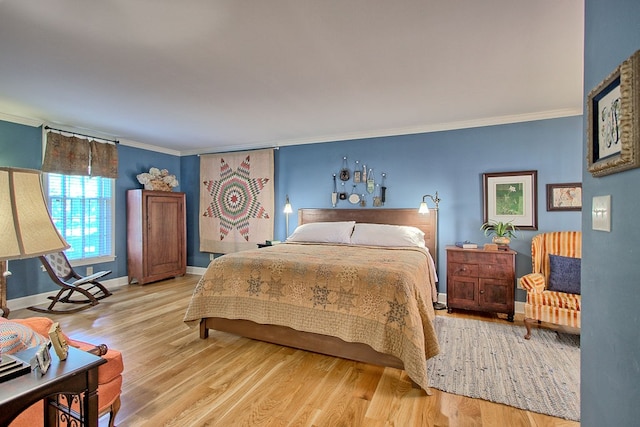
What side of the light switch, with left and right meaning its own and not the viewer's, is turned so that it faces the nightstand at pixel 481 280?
right

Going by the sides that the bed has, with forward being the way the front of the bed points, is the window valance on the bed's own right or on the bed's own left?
on the bed's own right

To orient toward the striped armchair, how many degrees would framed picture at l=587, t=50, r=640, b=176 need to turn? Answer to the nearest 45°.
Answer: approximately 135° to its right

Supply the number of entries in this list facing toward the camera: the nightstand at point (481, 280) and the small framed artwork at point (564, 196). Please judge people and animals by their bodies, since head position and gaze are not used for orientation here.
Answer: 2

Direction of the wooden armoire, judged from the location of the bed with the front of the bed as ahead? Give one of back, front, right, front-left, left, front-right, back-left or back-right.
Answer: right

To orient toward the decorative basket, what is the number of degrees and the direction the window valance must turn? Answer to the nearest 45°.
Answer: approximately 45° to its left

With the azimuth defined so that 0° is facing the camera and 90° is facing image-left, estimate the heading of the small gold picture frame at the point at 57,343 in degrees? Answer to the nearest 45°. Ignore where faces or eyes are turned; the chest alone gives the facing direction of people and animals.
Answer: approximately 315°

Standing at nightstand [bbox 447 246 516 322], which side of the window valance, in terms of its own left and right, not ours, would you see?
front

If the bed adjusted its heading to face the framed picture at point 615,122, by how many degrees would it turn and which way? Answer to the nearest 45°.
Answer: approximately 90° to its left
